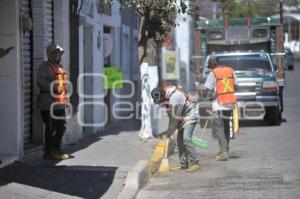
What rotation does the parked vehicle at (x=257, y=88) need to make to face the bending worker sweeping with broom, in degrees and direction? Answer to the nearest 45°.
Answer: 0° — it already faces them

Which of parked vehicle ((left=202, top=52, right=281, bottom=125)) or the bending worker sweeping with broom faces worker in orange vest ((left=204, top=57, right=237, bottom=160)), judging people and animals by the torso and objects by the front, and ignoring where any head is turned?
the parked vehicle

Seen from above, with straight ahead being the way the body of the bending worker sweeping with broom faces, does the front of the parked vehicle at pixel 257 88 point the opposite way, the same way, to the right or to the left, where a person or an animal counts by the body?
to the left

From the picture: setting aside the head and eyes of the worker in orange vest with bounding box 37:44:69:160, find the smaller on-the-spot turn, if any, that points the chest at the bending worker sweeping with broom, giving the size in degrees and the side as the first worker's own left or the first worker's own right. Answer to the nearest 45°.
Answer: approximately 45° to the first worker's own left

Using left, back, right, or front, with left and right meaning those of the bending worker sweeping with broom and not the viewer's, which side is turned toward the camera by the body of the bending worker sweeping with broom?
left

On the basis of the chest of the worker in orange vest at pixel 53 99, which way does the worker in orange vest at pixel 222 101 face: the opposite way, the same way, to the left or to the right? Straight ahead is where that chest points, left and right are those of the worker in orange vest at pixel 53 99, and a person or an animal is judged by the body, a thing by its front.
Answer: the opposite way

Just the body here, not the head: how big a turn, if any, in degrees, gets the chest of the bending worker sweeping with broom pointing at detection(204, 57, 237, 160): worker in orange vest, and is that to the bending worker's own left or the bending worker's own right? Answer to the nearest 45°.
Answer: approximately 135° to the bending worker's own right

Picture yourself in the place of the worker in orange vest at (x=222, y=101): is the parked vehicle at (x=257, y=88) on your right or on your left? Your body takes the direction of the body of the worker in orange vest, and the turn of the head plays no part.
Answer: on your right

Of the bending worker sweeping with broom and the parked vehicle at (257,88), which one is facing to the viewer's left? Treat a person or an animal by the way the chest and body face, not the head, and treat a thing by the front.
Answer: the bending worker sweeping with broom
